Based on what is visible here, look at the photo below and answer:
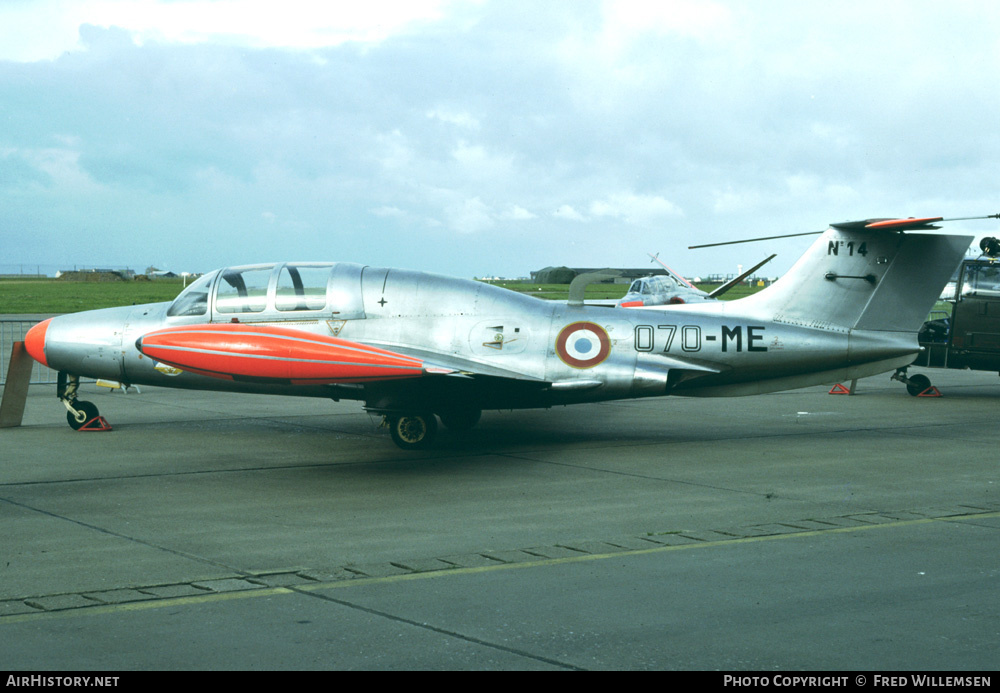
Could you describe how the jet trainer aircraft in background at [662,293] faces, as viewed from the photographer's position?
facing the viewer and to the left of the viewer

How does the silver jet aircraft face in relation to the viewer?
to the viewer's left
